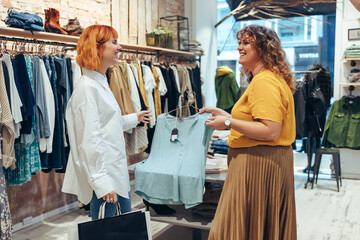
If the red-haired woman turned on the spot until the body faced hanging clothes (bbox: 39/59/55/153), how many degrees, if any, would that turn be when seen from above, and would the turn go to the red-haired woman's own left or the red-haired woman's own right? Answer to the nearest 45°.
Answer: approximately 90° to the red-haired woman's own left

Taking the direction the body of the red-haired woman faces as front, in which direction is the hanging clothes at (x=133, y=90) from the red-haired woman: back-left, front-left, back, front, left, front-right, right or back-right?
left

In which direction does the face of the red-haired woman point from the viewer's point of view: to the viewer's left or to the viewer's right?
to the viewer's right

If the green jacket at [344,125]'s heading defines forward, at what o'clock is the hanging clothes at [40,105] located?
The hanging clothes is roughly at 1 o'clock from the green jacket.

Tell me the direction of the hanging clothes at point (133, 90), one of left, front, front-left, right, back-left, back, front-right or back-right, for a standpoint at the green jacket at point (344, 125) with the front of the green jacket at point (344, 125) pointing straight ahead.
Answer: front-right

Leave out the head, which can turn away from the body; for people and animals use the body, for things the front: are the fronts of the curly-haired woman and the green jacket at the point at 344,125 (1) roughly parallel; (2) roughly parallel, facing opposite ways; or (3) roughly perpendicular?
roughly perpendicular

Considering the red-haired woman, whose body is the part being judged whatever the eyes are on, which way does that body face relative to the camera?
to the viewer's right

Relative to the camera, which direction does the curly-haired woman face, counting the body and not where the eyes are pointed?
to the viewer's left

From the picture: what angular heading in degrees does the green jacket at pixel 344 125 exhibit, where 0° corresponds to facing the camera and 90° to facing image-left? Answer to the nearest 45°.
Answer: approximately 0°

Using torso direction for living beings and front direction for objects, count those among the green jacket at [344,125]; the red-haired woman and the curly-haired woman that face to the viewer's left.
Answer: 1

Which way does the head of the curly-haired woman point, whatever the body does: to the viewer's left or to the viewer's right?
to the viewer's left
